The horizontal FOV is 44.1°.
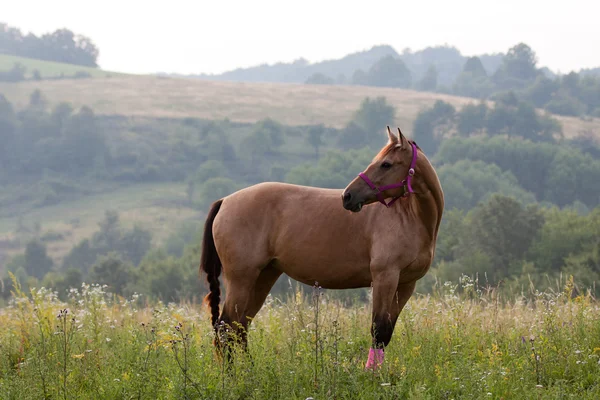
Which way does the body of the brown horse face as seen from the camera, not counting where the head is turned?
to the viewer's right
